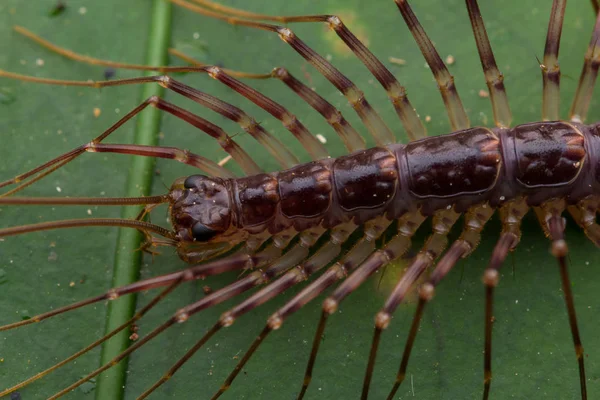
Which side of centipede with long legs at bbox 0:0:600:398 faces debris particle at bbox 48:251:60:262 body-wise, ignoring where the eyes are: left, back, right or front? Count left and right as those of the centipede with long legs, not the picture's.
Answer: front

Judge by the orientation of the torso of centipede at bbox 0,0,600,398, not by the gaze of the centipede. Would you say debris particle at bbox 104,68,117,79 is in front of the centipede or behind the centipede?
in front

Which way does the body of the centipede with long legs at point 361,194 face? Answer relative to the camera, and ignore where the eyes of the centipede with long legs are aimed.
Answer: to the viewer's left

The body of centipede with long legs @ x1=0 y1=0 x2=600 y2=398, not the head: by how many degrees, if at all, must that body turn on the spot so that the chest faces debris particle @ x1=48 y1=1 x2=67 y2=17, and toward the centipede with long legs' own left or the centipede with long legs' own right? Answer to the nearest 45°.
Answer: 0° — it already faces it
